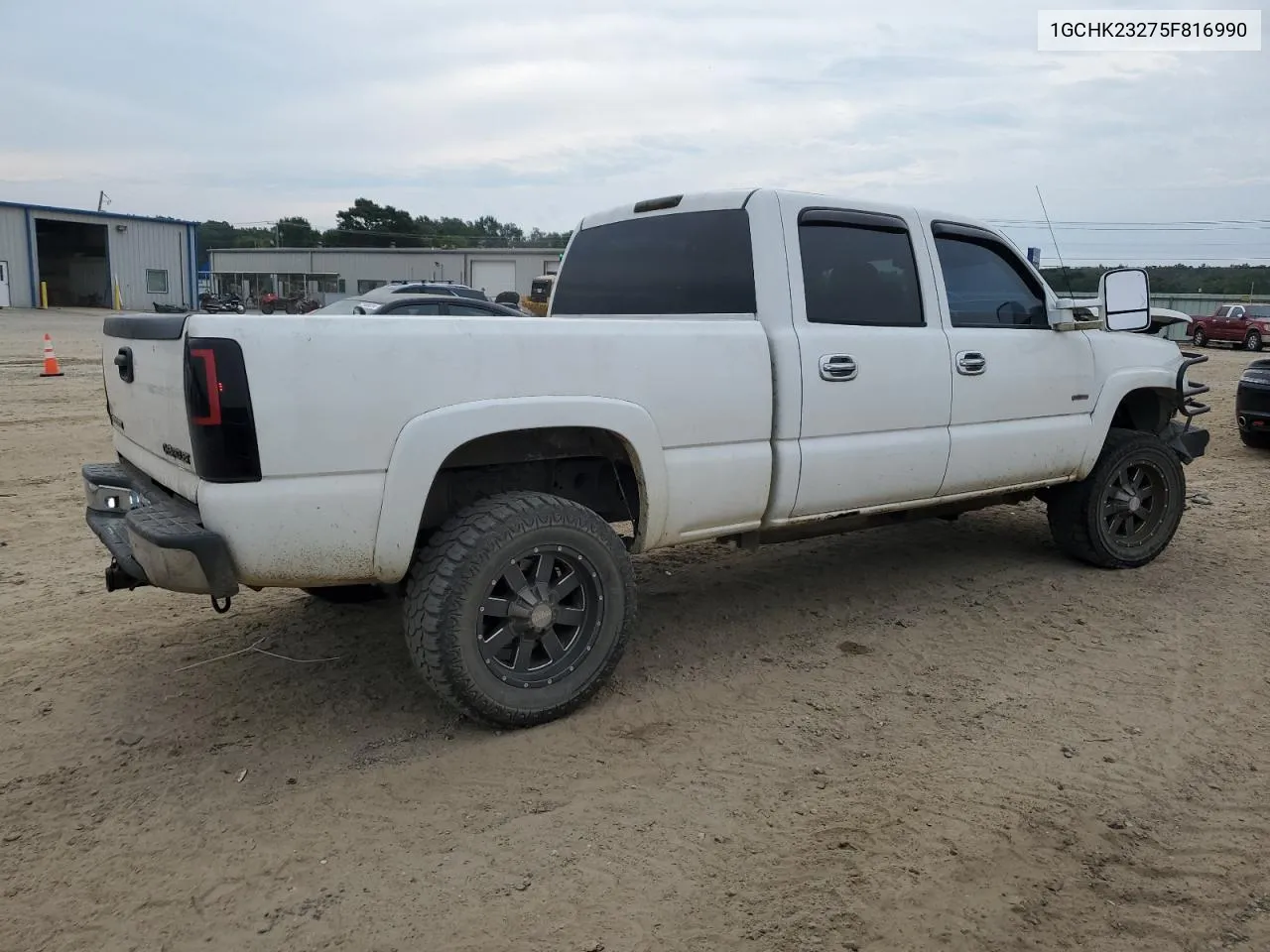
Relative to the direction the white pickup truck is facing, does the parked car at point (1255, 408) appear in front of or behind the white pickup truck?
in front

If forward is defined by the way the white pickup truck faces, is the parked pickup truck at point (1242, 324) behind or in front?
in front

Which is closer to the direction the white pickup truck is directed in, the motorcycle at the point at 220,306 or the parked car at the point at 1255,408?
the parked car

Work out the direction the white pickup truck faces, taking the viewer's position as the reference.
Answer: facing away from the viewer and to the right of the viewer

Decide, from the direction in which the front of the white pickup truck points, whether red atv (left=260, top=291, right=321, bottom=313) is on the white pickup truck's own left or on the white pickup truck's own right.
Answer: on the white pickup truck's own left
